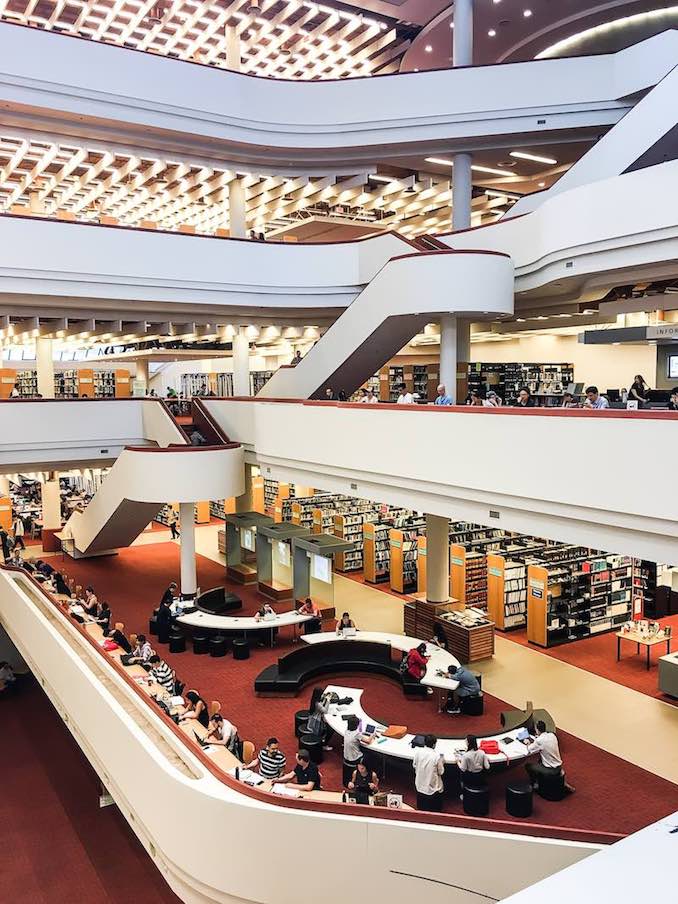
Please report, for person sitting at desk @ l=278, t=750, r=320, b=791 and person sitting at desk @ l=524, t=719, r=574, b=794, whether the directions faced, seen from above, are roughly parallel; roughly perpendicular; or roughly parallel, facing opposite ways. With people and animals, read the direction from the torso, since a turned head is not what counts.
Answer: roughly perpendicular

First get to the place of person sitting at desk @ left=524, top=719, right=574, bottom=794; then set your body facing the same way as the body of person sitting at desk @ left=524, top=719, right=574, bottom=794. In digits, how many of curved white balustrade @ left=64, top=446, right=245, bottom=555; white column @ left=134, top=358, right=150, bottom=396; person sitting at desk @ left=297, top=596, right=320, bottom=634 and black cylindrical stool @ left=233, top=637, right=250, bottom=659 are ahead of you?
4

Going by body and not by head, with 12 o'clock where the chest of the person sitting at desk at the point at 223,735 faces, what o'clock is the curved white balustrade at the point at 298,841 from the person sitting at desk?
The curved white balustrade is roughly at 10 o'clock from the person sitting at desk.

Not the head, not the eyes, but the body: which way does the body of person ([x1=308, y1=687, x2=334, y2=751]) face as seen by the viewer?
to the viewer's right

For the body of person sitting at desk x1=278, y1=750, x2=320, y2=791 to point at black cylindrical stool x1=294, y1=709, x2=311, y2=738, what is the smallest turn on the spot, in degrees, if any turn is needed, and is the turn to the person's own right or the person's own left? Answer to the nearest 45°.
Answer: approximately 135° to the person's own right

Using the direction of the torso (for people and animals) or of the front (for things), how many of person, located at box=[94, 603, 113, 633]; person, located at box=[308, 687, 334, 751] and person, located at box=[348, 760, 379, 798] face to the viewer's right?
1
